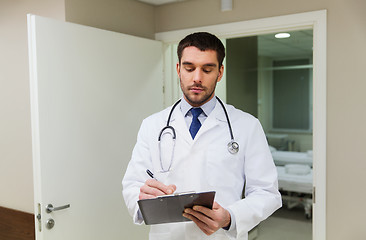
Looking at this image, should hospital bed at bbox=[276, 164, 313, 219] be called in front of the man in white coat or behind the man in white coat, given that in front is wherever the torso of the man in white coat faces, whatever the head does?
behind

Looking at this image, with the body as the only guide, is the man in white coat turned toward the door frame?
no

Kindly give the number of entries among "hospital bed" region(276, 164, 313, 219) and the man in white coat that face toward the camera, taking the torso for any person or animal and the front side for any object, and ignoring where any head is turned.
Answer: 1

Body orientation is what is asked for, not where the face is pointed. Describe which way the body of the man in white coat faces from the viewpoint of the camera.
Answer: toward the camera

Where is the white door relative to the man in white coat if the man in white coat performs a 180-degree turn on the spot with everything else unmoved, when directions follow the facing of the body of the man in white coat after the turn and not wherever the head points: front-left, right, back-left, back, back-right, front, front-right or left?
front-left

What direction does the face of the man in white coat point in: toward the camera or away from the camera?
toward the camera
